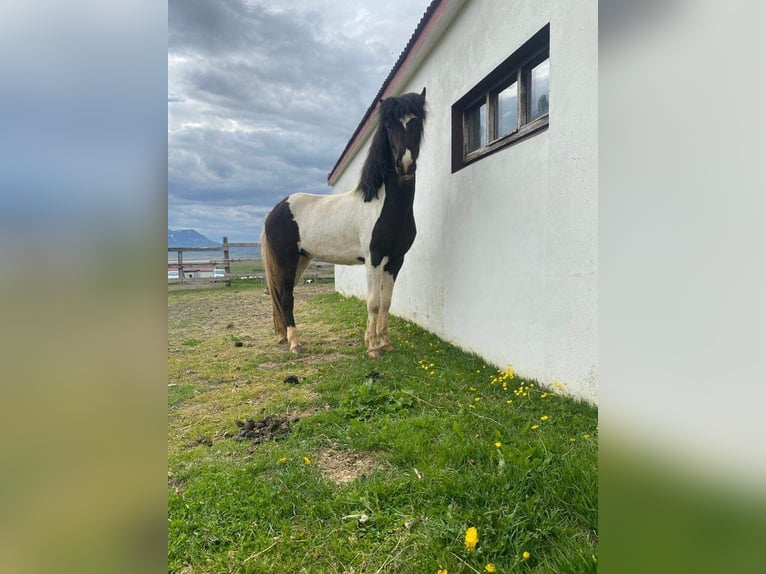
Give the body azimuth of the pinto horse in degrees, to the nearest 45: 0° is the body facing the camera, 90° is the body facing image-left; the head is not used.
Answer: approximately 315°

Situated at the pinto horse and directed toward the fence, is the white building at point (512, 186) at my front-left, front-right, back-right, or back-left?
back-right

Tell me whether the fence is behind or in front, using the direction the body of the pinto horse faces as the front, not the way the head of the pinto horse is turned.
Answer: behind
